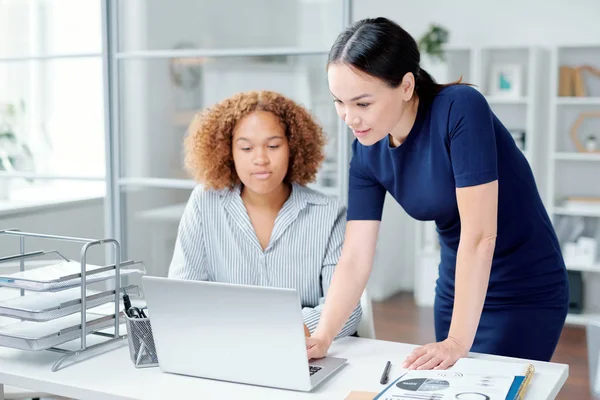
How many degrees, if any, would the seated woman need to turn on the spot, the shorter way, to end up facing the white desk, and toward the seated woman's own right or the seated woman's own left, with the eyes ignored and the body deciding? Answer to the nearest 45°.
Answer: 0° — they already face it

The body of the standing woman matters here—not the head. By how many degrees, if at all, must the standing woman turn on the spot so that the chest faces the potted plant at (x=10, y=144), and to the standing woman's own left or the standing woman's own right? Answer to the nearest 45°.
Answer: approximately 90° to the standing woman's own right

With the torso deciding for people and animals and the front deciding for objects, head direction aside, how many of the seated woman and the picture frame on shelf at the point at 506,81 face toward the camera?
2

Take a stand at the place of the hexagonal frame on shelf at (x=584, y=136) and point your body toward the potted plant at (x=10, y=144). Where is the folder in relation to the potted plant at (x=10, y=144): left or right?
left

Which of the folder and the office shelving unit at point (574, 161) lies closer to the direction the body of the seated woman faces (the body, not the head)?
the folder

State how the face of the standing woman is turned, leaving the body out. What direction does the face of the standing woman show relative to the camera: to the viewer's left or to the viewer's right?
to the viewer's left

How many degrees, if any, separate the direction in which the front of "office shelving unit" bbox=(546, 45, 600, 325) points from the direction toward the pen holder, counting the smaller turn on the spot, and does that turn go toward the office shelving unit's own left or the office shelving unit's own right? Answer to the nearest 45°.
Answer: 0° — it already faces it

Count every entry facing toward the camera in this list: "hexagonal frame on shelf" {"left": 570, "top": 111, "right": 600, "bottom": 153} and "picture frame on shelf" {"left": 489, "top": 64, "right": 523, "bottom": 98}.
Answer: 2

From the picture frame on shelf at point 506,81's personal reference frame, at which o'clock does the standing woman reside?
The standing woman is roughly at 12 o'clock from the picture frame on shelf.
